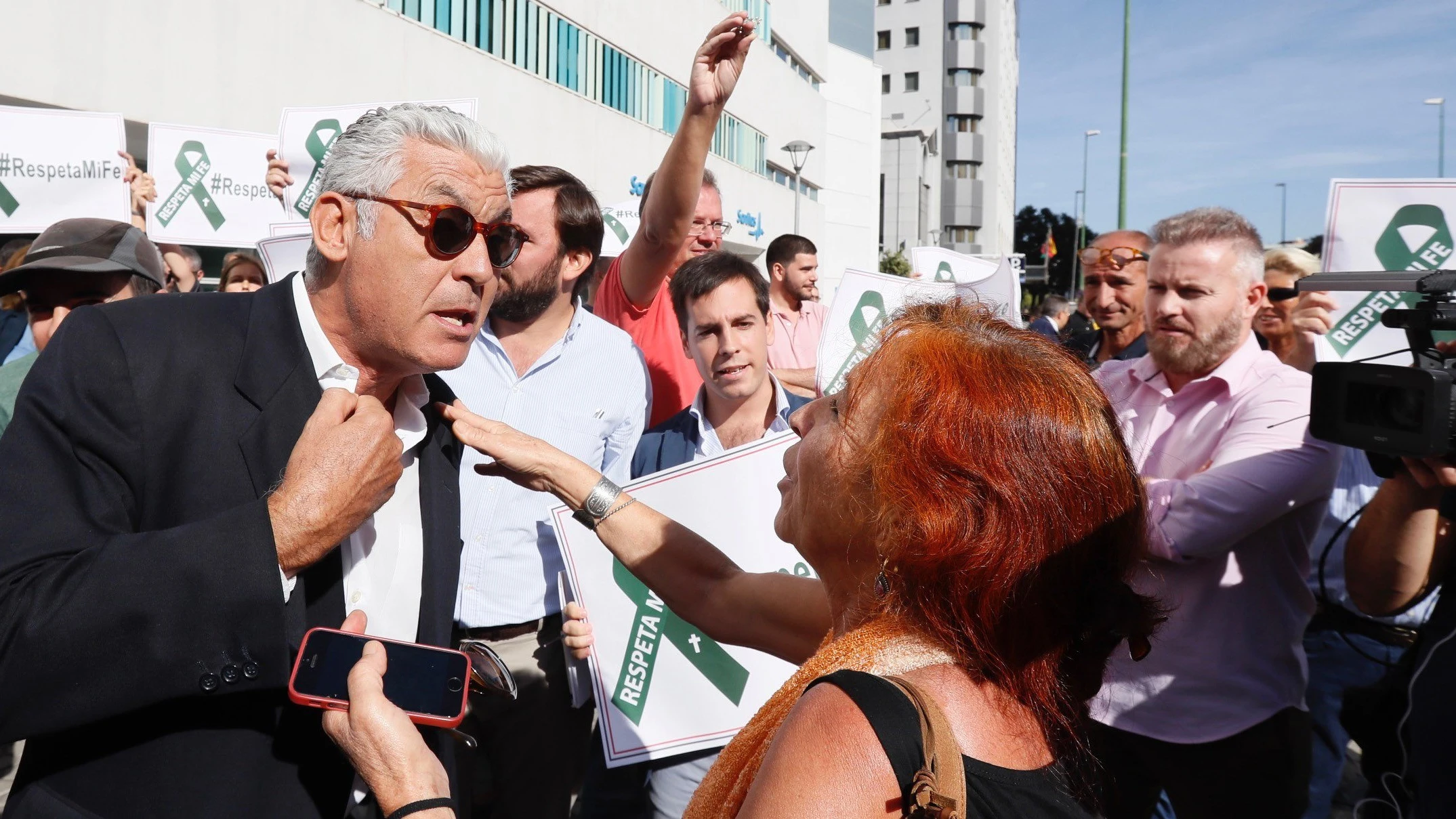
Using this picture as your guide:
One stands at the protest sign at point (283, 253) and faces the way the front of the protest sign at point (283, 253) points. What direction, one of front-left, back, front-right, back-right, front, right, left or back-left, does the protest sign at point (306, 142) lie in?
back

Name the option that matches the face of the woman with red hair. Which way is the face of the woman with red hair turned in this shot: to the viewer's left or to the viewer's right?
to the viewer's left

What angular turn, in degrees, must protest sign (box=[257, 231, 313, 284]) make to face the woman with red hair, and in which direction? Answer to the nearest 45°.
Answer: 0° — it already faces them

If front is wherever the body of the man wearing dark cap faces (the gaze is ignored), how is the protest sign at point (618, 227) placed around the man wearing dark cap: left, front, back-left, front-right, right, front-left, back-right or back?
back

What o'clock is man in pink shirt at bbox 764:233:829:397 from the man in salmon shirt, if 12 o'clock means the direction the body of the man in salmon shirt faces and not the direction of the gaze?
The man in pink shirt is roughly at 8 o'clock from the man in salmon shirt.

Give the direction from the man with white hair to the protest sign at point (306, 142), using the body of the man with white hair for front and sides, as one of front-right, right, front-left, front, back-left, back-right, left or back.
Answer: back-left

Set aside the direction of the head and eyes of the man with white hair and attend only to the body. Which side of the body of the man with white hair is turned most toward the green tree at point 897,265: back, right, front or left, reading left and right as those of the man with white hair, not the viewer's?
left

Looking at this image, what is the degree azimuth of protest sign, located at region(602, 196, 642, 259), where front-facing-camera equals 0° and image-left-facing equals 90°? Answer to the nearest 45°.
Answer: approximately 0°
